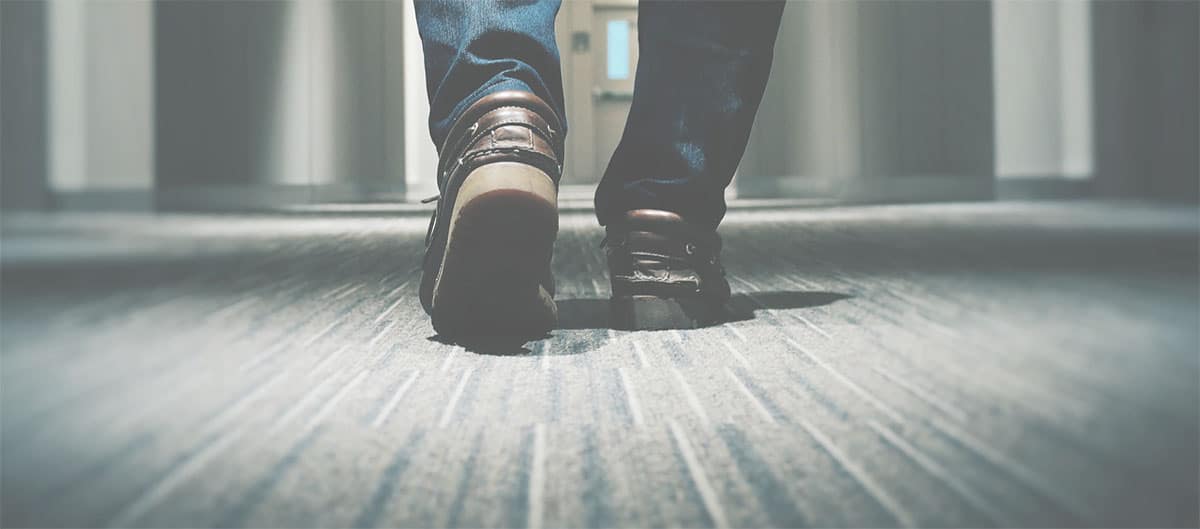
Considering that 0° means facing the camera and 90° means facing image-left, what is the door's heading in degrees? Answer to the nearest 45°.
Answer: approximately 0°
